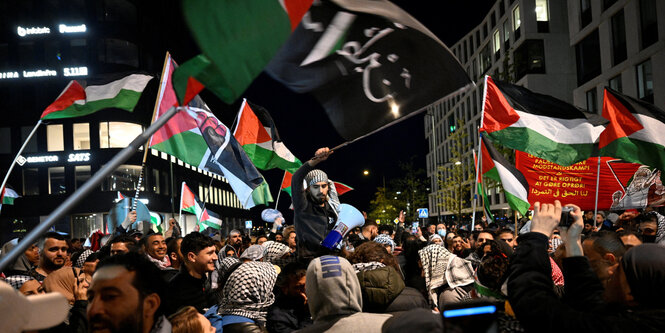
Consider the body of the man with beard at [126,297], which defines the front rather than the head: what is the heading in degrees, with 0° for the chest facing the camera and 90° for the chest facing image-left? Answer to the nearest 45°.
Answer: approximately 45°

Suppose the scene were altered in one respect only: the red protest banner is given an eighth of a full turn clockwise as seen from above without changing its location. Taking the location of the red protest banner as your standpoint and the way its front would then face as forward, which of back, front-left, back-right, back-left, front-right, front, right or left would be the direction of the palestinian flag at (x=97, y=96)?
front

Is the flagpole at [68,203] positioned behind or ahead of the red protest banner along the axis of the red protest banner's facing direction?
ahead

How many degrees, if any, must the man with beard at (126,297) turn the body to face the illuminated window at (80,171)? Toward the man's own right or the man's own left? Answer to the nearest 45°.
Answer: approximately 135° to the man's own right

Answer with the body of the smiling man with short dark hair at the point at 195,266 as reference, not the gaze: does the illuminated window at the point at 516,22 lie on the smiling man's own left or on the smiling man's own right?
on the smiling man's own left

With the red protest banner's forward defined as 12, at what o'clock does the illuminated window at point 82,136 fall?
The illuminated window is roughly at 4 o'clock from the red protest banner.

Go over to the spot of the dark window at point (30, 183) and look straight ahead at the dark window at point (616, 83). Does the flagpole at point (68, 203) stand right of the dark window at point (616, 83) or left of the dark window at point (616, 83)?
right

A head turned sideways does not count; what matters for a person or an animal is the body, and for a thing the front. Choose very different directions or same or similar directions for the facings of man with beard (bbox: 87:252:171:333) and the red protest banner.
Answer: same or similar directions

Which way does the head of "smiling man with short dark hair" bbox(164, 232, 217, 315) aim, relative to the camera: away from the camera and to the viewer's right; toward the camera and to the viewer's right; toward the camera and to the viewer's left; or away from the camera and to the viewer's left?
toward the camera and to the viewer's right

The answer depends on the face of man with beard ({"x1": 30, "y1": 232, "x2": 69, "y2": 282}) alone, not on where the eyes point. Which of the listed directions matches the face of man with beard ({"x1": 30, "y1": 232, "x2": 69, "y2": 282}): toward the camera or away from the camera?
toward the camera

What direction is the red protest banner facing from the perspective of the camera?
toward the camera
